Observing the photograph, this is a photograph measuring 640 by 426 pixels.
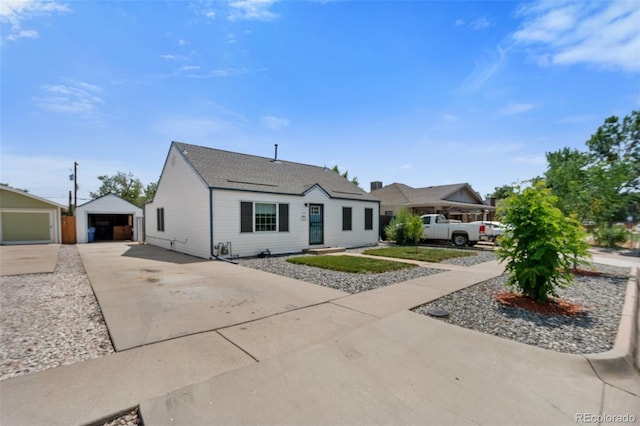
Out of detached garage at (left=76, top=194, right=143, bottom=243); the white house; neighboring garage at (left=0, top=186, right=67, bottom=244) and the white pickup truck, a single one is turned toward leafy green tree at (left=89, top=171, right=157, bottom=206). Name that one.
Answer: the white pickup truck

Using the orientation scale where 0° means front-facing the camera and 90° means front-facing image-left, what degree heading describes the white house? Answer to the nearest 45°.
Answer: approximately 315°

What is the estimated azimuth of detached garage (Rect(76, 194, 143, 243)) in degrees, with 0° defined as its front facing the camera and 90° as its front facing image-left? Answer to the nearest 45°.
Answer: approximately 0°

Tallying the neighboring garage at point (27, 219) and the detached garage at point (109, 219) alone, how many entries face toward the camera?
2

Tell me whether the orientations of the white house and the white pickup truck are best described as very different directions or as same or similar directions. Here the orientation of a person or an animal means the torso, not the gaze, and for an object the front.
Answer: very different directions

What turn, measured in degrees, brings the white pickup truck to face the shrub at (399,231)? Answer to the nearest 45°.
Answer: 0° — it already faces it

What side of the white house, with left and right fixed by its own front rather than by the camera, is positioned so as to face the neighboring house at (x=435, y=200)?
left

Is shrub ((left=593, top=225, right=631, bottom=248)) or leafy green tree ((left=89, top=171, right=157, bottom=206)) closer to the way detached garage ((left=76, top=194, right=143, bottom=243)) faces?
the shrub

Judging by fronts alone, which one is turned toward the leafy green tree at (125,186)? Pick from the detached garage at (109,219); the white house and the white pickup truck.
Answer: the white pickup truck

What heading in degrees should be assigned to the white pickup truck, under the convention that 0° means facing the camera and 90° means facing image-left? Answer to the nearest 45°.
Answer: approximately 90°
